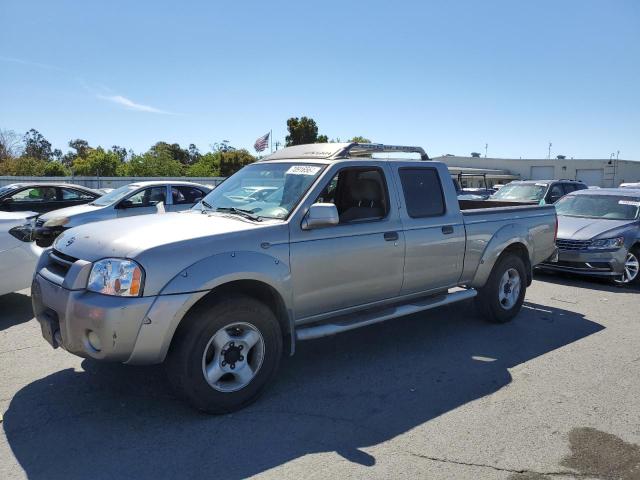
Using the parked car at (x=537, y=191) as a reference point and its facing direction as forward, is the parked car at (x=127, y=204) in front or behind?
in front

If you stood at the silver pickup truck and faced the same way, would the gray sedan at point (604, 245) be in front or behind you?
behind

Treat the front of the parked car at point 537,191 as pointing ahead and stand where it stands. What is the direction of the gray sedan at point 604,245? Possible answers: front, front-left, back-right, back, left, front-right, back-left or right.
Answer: front-left

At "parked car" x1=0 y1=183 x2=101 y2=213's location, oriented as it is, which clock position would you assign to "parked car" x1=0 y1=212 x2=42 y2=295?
"parked car" x1=0 y1=212 x2=42 y2=295 is roughly at 9 o'clock from "parked car" x1=0 y1=183 x2=101 y2=213.

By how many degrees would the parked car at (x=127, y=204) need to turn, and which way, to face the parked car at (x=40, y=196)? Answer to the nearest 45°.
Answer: approximately 90° to its right

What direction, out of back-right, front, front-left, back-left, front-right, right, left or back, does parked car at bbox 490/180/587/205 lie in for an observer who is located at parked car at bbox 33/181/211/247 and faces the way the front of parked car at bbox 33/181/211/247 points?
back-left

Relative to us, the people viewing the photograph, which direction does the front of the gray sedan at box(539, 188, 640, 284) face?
facing the viewer and to the left of the viewer

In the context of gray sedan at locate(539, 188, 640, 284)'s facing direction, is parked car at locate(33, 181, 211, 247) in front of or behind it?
in front

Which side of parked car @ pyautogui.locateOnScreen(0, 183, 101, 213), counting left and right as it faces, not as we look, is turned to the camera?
left

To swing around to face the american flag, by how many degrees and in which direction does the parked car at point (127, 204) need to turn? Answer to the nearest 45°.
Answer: approximately 135° to its right

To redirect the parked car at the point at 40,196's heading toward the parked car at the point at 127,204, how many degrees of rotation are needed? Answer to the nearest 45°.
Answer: approximately 135° to its left
